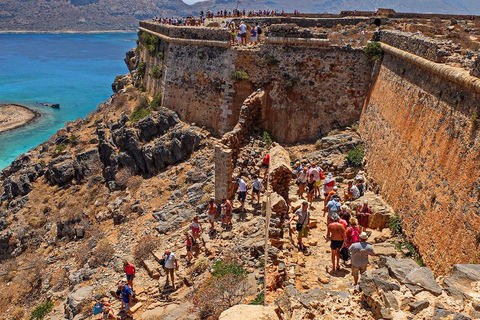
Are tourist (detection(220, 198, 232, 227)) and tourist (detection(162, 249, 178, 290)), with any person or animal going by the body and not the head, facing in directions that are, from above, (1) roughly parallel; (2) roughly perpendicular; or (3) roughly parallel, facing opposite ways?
roughly parallel

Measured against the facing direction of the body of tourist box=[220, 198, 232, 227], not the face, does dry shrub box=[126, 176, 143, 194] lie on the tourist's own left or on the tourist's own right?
on the tourist's own right

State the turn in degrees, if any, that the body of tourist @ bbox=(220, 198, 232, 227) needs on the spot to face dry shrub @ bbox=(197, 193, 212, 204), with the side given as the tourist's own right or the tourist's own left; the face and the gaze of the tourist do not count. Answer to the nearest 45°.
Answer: approximately 135° to the tourist's own right

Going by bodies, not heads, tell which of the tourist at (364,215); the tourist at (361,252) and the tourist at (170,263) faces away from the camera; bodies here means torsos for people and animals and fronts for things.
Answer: the tourist at (361,252)

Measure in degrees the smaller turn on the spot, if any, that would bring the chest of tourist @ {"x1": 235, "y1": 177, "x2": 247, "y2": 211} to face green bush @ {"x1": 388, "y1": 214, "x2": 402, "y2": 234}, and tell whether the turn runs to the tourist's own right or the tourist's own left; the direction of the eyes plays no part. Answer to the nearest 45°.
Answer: approximately 90° to the tourist's own left

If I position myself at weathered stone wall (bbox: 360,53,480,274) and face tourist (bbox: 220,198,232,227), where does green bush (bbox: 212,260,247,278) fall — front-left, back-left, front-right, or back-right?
front-left

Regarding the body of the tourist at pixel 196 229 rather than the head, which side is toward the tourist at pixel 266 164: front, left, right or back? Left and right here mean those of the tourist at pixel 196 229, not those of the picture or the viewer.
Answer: back

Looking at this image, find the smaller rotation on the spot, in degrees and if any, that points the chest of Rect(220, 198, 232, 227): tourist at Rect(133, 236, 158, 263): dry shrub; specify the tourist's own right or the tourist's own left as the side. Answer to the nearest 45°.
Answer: approximately 45° to the tourist's own right

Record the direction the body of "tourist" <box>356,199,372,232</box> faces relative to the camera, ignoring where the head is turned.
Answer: toward the camera

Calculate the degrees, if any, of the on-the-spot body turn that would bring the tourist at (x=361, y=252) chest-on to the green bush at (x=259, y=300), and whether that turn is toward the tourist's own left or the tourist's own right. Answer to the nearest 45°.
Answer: approximately 90° to the tourist's own left

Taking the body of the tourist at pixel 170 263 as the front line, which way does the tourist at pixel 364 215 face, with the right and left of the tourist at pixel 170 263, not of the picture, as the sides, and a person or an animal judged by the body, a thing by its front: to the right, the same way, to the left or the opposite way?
the same way

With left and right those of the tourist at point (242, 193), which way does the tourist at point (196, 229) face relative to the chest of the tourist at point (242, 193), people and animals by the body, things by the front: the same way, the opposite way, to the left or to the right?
the same way

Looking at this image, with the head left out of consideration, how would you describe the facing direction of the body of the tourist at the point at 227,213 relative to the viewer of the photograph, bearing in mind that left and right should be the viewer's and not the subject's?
facing the viewer and to the left of the viewer
